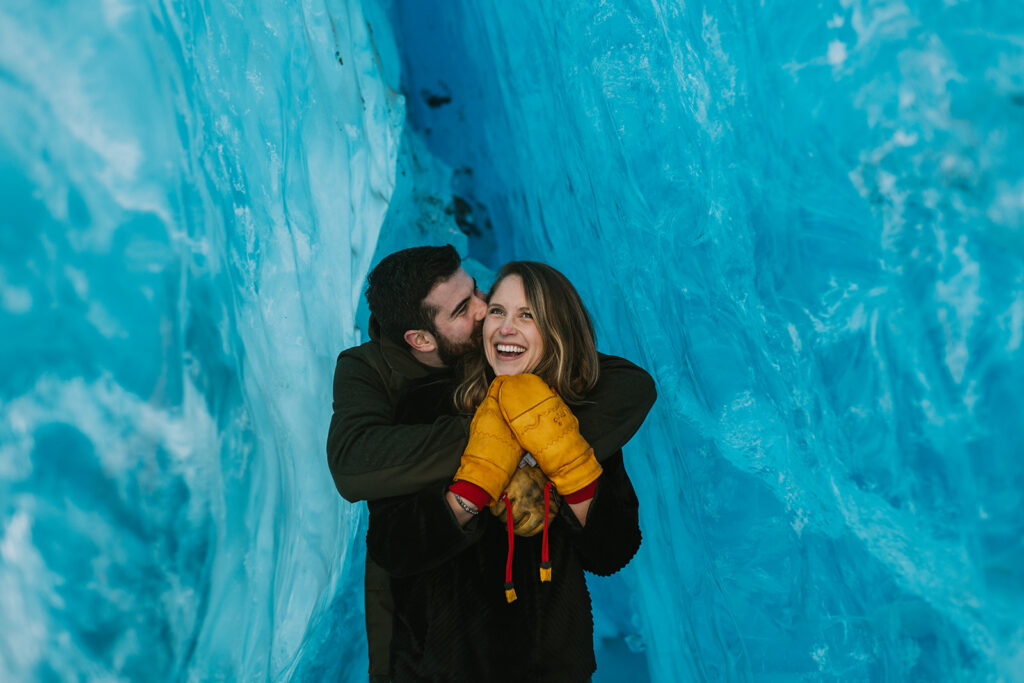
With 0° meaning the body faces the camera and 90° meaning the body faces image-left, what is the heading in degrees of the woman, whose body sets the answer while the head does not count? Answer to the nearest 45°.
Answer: approximately 0°
